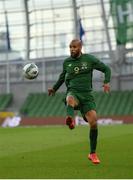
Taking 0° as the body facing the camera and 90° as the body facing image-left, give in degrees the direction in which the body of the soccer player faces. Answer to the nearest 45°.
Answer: approximately 45°

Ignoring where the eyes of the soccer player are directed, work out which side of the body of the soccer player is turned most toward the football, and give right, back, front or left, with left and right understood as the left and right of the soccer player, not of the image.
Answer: right
